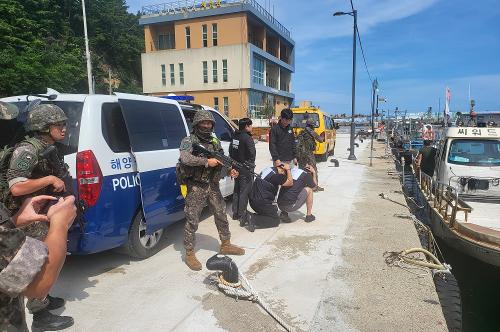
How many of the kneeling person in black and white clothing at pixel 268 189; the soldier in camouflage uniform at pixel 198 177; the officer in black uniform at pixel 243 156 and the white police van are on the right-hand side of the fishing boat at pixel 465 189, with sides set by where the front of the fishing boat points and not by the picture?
4

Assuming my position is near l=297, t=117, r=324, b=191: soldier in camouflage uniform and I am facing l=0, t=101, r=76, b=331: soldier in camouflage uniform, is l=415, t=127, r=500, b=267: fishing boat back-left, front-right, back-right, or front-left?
front-left

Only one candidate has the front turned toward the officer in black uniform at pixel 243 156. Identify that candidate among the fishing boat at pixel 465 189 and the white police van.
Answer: the white police van

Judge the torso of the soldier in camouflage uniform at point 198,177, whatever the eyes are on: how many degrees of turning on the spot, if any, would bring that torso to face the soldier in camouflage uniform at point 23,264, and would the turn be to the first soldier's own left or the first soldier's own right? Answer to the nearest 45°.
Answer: approximately 45° to the first soldier's own right

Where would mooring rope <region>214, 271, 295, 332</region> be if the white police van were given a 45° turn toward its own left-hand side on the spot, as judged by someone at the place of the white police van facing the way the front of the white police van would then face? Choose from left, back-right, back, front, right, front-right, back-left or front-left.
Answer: back-right

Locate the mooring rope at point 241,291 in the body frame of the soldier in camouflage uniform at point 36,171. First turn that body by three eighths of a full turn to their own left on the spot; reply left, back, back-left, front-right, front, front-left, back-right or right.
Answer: back-right

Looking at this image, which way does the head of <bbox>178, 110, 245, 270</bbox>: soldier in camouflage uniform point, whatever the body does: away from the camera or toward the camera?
toward the camera

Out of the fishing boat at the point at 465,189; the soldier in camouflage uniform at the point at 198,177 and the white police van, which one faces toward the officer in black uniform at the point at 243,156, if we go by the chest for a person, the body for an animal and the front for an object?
the white police van

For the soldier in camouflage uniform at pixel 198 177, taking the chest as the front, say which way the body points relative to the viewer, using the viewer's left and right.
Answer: facing the viewer and to the right of the viewer

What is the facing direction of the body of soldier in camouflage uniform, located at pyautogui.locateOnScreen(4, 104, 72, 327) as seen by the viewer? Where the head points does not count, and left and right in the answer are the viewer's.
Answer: facing to the right of the viewer

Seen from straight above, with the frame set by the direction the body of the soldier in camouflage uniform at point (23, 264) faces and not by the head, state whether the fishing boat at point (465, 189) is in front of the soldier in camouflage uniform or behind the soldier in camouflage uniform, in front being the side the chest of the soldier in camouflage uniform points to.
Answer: in front

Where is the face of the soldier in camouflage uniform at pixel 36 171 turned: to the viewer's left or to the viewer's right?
to the viewer's right

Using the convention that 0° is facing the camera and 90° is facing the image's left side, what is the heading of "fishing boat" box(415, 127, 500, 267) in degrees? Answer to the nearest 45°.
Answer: approximately 315°
